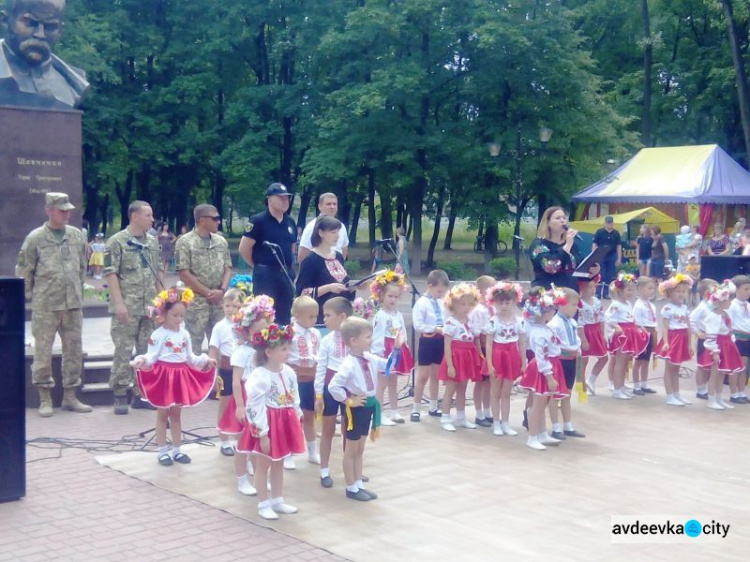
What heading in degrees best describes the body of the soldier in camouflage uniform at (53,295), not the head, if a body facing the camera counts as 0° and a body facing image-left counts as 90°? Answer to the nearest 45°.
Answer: approximately 315°

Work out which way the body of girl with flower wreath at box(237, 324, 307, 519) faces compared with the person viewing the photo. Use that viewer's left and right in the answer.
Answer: facing the viewer and to the right of the viewer

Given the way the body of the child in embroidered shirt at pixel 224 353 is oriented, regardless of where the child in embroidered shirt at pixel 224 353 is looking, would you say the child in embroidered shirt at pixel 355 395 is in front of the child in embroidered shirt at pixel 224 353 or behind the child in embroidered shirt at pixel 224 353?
in front

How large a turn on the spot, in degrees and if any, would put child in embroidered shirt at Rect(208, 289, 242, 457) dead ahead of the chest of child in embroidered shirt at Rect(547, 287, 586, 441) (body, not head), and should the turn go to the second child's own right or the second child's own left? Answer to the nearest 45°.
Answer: approximately 90° to the second child's own right

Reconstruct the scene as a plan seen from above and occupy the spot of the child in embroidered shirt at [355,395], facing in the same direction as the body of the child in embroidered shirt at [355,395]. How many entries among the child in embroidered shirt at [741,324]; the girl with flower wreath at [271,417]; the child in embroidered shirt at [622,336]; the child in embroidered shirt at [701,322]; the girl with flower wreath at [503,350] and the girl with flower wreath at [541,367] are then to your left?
5

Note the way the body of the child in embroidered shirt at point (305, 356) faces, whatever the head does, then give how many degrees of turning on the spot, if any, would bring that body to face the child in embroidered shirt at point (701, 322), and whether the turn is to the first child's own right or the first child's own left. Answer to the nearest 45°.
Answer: approximately 90° to the first child's own left

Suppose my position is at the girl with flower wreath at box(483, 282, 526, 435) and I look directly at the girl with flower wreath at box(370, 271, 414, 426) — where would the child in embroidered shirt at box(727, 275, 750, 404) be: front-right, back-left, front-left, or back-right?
back-right
